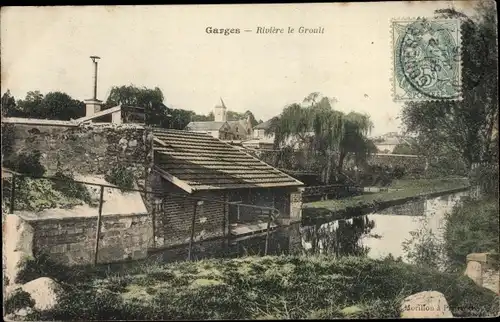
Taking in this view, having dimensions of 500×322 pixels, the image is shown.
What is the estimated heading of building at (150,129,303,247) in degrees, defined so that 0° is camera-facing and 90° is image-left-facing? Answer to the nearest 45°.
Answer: approximately 315°

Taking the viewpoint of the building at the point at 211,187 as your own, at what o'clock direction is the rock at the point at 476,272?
The rock is roughly at 11 o'clock from the building.
